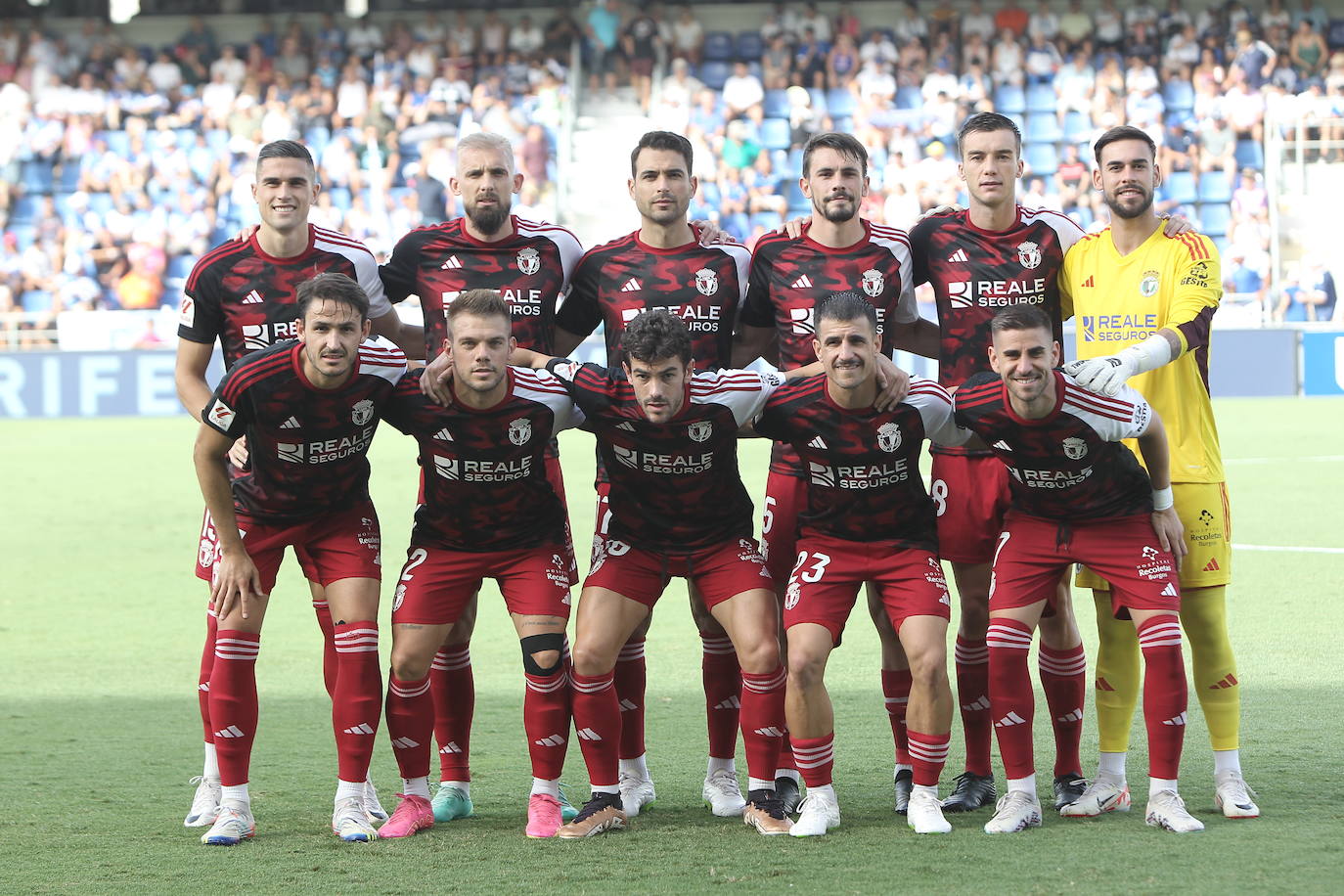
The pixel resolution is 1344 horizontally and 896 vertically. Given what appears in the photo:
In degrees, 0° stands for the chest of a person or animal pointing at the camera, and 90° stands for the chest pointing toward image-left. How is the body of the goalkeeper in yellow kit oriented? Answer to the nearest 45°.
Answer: approximately 0°

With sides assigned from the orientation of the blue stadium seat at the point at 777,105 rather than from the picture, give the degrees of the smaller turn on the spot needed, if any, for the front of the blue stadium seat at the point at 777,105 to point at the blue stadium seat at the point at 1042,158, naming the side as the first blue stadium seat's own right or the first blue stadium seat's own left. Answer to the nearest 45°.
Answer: approximately 90° to the first blue stadium seat's own left

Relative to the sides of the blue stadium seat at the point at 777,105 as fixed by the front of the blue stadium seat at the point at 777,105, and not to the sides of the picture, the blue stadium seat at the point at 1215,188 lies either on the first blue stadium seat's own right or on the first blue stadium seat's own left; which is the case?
on the first blue stadium seat's own left

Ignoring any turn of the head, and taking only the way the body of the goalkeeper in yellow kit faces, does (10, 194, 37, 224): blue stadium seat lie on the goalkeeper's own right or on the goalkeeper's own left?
on the goalkeeper's own right

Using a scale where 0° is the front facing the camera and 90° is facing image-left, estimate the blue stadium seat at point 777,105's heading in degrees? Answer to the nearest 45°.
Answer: approximately 0°

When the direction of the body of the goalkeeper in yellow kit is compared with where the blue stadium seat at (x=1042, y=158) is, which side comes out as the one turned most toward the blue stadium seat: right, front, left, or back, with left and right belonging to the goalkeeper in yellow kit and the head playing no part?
back

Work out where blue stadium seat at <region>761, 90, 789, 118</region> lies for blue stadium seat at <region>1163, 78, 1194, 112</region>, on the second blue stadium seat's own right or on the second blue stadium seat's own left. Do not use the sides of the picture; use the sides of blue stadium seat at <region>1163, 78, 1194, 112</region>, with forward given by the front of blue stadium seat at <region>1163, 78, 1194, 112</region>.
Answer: on the second blue stadium seat's own right
